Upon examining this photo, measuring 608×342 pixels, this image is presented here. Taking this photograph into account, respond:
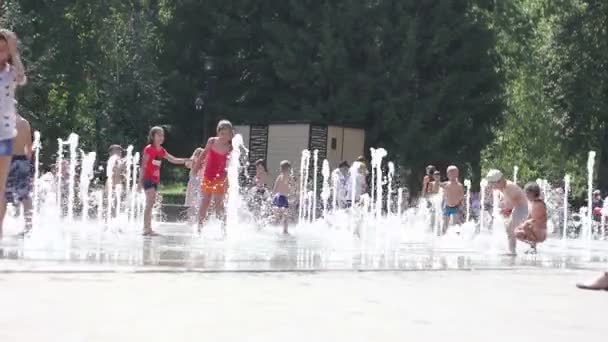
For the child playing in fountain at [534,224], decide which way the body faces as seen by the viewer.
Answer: to the viewer's left

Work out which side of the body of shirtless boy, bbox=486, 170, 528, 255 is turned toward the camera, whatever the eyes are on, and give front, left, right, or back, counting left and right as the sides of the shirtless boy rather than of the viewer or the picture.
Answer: left

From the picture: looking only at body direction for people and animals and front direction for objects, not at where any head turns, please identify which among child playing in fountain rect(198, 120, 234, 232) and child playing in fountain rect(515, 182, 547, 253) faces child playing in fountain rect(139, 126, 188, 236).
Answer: child playing in fountain rect(515, 182, 547, 253)

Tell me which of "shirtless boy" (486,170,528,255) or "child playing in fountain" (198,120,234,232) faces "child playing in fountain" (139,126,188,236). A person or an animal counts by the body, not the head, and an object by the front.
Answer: the shirtless boy

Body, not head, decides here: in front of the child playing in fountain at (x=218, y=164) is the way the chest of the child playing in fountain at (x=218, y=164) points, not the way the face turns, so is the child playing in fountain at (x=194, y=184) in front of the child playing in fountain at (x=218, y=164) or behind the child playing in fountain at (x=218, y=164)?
behind

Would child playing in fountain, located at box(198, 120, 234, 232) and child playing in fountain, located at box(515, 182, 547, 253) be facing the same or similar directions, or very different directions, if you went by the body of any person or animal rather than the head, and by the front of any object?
very different directions

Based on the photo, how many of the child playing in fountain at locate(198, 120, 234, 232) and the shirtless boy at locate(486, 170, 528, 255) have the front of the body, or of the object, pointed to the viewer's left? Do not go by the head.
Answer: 1

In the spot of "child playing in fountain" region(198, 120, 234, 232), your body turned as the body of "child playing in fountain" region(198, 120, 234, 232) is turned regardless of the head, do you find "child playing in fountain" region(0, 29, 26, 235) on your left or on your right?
on your right

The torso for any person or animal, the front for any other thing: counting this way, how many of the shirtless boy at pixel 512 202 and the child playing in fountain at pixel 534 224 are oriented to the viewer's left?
2

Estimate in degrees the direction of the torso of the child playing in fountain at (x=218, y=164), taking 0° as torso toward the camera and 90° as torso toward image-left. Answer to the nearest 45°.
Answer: approximately 315°
